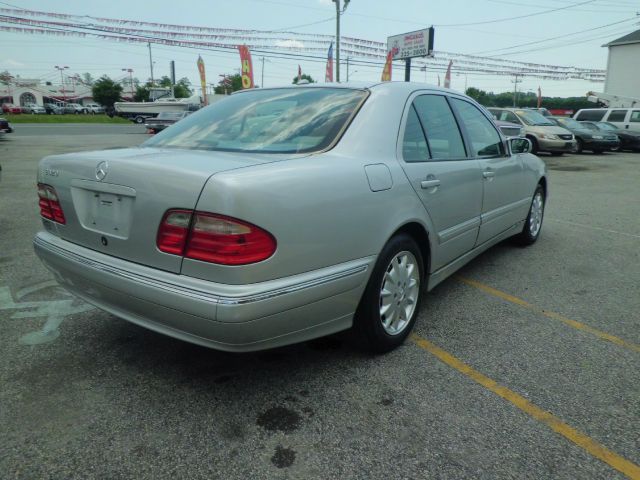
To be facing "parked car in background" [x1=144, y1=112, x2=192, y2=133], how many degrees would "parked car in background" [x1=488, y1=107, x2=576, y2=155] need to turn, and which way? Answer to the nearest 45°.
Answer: approximately 135° to its right

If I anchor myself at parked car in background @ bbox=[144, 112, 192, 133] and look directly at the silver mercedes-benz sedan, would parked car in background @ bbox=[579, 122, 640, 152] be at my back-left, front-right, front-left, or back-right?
front-left

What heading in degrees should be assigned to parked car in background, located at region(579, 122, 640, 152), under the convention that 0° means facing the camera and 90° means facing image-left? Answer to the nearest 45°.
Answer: approximately 315°

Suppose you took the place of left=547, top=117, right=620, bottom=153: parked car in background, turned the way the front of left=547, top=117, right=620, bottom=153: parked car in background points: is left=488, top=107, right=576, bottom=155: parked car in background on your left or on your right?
on your right

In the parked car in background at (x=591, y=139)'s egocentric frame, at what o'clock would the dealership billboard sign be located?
The dealership billboard sign is roughly at 6 o'clock from the parked car in background.

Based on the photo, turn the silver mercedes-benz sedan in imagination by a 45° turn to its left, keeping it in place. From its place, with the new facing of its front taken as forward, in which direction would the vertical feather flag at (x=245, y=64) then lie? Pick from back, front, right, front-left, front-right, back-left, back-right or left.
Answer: front

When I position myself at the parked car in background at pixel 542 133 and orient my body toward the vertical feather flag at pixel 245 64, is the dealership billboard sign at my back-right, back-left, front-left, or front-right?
front-right

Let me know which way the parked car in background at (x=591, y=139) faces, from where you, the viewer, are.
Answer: facing the viewer and to the right of the viewer

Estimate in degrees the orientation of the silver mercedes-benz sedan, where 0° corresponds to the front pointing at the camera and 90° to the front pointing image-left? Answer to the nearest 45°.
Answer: approximately 225°

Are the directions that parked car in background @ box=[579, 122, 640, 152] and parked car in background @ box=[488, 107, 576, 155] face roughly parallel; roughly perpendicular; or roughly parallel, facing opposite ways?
roughly parallel

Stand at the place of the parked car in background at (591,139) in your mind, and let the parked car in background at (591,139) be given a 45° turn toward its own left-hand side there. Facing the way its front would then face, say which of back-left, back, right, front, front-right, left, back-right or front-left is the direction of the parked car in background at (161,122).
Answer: back

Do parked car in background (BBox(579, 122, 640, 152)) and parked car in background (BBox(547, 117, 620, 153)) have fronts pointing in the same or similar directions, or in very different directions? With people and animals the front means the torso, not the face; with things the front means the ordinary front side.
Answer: same or similar directions

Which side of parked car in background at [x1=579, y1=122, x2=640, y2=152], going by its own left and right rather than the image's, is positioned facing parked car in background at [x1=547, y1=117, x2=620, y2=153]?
right

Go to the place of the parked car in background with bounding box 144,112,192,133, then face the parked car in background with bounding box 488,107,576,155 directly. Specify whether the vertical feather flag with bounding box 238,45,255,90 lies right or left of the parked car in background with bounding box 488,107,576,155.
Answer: left

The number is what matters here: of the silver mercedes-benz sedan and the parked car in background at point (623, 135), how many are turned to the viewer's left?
0

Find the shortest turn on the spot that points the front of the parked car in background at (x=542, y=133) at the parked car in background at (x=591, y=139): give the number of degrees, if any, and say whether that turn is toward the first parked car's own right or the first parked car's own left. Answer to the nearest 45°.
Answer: approximately 90° to the first parked car's own left
